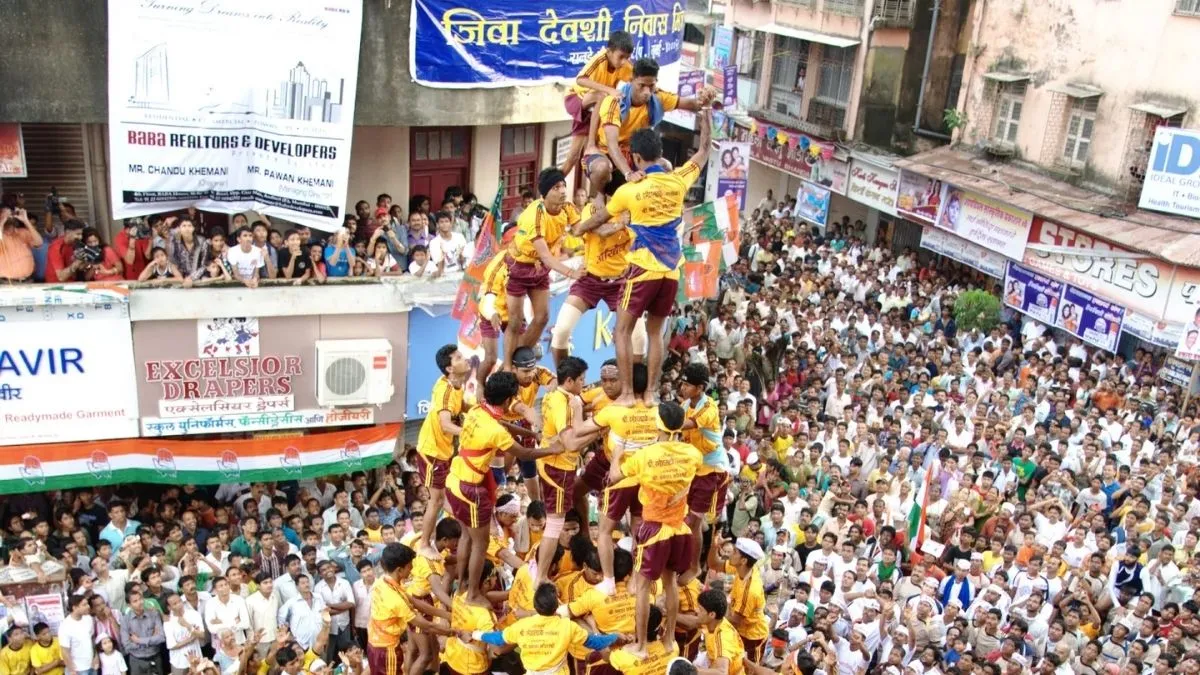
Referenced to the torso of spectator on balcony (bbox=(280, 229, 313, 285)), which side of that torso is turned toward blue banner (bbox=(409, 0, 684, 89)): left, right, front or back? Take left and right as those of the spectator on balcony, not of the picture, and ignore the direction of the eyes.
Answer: left

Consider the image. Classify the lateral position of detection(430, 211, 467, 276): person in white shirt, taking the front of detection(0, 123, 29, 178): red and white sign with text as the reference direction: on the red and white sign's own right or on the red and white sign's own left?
on the red and white sign's own left

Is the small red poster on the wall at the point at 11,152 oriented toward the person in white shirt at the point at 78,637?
yes

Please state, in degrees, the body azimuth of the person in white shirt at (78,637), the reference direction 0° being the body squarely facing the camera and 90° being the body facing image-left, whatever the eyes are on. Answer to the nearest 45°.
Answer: approximately 315°
